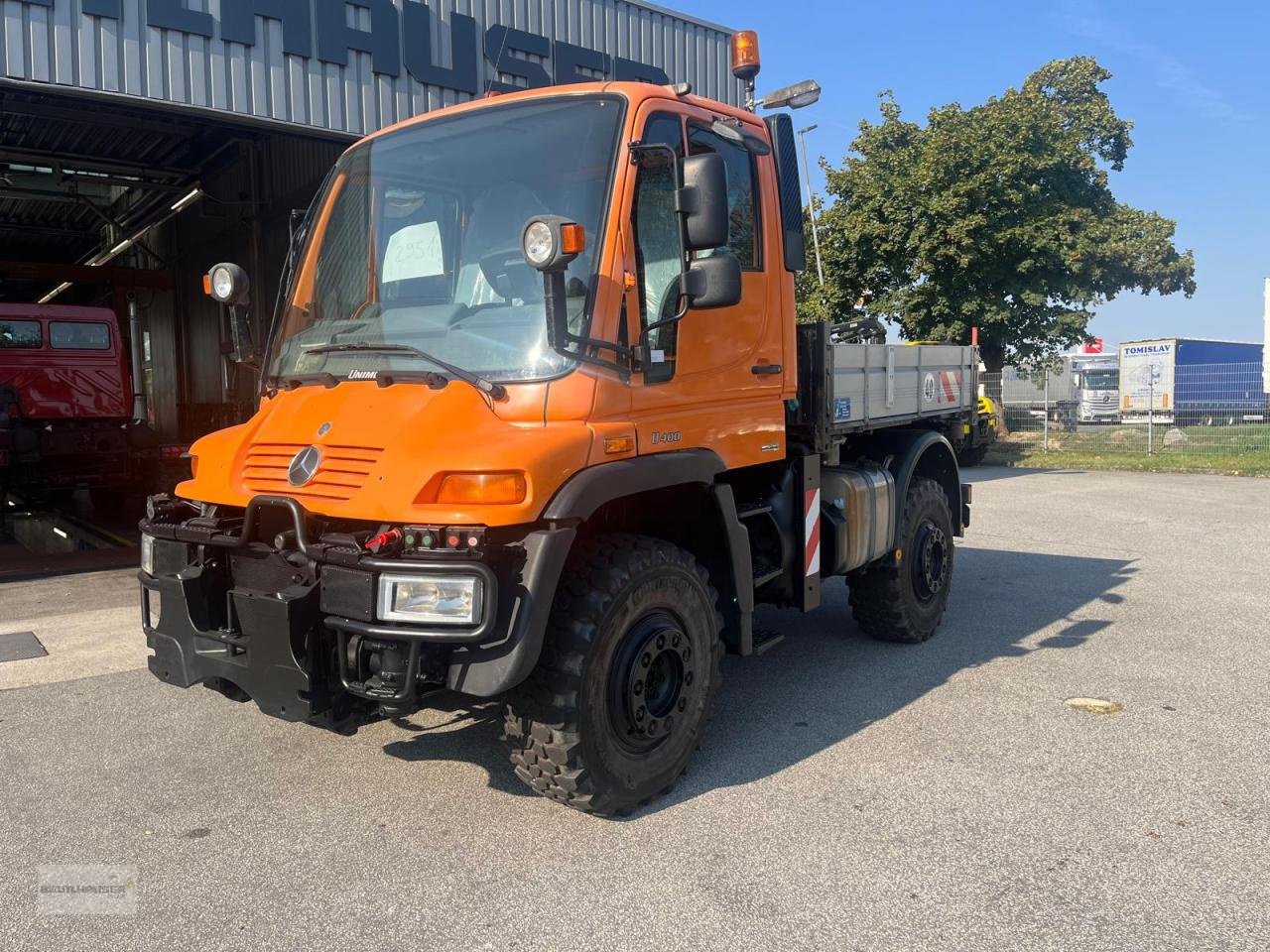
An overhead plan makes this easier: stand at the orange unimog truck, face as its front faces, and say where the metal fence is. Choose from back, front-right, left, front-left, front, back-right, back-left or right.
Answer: back

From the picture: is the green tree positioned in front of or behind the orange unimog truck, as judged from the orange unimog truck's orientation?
behind

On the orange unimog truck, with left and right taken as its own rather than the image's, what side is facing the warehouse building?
right

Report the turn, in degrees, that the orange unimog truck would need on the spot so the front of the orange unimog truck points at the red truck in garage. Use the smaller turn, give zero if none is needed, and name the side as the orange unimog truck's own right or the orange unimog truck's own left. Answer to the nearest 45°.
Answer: approximately 90° to the orange unimog truck's own right

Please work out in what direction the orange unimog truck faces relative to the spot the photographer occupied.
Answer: facing the viewer and to the left of the viewer
